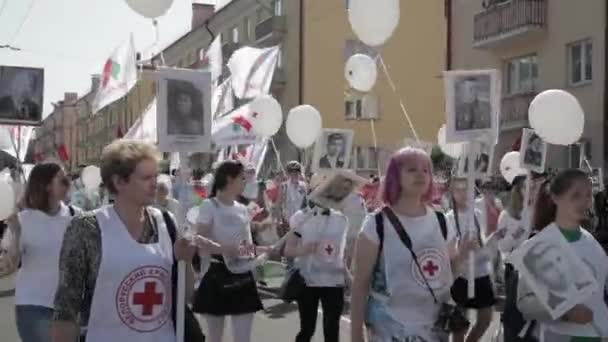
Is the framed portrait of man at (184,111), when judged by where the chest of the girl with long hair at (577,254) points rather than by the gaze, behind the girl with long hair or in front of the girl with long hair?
behind

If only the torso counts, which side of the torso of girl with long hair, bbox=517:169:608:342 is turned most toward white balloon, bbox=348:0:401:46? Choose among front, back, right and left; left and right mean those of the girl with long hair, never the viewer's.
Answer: back

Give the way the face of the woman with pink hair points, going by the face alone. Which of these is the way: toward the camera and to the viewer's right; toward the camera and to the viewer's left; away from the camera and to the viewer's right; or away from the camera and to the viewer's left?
toward the camera and to the viewer's right

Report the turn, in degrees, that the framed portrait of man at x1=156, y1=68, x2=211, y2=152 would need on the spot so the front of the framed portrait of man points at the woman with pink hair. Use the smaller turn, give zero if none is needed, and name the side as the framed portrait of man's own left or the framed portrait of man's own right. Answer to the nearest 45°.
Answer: approximately 45° to the framed portrait of man's own left

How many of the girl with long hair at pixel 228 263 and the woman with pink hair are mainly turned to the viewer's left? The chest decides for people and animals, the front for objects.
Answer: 0

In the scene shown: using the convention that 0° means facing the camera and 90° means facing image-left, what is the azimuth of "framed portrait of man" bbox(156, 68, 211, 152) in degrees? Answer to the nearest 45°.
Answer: approximately 0°

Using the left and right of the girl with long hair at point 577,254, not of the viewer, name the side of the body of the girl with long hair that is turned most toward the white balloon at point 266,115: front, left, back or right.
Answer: back

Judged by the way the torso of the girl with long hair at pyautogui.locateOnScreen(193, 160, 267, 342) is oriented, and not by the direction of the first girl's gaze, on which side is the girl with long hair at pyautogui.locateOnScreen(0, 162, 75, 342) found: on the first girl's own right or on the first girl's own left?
on the first girl's own right

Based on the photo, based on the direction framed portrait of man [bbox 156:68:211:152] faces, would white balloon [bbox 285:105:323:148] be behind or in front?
behind

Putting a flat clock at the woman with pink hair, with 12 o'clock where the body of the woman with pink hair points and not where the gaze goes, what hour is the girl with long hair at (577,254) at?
The girl with long hair is roughly at 10 o'clock from the woman with pink hair.
